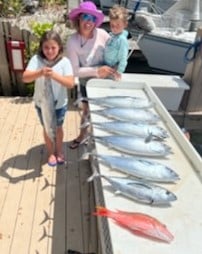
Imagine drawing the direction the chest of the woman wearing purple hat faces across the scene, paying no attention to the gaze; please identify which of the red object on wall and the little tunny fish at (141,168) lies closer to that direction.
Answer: the little tunny fish

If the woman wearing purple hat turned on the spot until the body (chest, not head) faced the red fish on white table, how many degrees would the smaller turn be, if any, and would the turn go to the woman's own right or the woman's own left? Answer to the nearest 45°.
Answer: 0° — they already face it

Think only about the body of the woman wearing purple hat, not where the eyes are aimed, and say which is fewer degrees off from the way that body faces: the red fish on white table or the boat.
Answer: the red fish on white table

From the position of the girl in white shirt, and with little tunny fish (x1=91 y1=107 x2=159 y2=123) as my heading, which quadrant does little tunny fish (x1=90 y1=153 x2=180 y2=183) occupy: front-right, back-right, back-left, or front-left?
front-right

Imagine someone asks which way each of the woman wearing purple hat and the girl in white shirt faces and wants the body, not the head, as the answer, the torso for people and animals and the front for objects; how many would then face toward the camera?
2

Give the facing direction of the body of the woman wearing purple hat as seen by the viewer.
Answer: toward the camera

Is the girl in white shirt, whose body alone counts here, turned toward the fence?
no

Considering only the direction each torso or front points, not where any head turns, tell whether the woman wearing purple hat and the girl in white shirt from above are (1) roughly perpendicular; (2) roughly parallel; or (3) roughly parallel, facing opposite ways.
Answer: roughly parallel

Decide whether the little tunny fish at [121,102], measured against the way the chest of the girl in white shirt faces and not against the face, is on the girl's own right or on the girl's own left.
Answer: on the girl's own left

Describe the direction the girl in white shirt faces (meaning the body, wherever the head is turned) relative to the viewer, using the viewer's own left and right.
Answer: facing the viewer

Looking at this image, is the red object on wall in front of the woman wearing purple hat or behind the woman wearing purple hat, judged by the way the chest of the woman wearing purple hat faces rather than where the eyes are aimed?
behind

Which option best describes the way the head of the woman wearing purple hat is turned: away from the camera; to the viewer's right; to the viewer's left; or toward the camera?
toward the camera

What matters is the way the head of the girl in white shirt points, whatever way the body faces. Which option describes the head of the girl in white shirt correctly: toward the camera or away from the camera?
toward the camera

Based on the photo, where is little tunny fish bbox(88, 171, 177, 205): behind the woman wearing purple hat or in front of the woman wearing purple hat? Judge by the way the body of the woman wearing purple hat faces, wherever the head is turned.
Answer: in front

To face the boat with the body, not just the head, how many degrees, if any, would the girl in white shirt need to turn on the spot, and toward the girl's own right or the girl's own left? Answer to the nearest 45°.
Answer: approximately 135° to the girl's own left

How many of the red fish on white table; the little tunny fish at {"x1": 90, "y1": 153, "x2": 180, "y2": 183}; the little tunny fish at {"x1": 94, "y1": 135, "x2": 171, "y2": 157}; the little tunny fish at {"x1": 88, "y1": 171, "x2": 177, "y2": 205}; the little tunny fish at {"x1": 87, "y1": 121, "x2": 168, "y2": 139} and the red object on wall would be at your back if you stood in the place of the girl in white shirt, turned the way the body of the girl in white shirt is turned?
1
